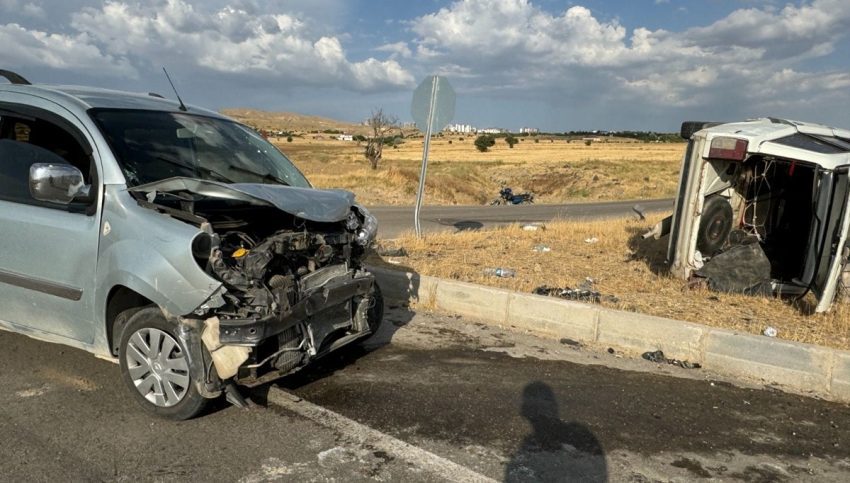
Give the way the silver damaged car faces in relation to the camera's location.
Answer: facing the viewer and to the right of the viewer

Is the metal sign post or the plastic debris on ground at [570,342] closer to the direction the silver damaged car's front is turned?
the plastic debris on ground

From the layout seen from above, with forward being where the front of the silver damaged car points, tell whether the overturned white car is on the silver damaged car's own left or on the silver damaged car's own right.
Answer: on the silver damaged car's own left

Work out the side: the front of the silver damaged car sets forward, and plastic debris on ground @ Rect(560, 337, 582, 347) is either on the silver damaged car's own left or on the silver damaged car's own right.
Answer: on the silver damaged car's own left

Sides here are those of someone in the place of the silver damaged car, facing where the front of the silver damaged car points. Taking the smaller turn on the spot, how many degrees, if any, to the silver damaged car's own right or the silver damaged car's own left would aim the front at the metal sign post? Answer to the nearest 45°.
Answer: approximately 90° to the silver damaged car's own left

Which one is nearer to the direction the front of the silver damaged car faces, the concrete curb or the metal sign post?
the concrete curb

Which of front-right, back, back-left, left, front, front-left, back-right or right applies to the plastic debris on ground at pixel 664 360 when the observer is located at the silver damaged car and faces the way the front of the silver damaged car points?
front-left

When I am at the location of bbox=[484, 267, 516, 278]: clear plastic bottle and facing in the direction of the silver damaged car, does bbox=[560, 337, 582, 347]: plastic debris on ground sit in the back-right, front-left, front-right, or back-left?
front-left

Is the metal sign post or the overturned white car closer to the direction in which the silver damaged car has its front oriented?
the overturned white car

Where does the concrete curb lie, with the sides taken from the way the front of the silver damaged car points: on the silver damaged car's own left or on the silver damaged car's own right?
on the silver damaged car's own left

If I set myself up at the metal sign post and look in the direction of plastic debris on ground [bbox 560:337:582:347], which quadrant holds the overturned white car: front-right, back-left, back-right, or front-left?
front-left

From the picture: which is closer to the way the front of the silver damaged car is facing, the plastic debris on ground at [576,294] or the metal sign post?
the plastic debris on ground

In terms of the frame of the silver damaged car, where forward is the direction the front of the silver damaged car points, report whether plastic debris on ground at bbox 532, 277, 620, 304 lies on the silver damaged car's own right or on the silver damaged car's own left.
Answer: on the silver damaged car's own left
